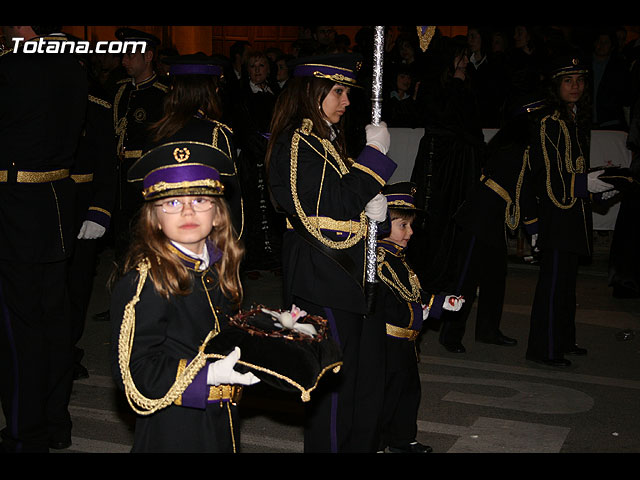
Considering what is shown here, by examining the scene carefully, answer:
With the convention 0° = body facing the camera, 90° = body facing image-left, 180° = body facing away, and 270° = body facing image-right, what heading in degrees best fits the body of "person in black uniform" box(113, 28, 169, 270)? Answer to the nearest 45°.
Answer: approximately 45°

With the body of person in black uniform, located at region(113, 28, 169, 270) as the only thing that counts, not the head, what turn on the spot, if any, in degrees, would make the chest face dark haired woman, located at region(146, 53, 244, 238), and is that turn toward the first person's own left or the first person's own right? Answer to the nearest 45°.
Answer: approximately 45° to the first person's own left

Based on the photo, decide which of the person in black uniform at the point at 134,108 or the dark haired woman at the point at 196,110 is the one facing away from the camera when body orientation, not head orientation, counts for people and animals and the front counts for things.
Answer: the dark haired woman

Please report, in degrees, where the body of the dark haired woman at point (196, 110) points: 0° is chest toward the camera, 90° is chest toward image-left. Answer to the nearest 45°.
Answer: approximately 180°

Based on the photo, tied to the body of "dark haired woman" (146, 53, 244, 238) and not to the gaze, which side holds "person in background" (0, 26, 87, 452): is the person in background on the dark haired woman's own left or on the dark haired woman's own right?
on the dark haired woman's own left

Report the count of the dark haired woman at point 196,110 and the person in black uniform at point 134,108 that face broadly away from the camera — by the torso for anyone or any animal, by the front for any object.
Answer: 1

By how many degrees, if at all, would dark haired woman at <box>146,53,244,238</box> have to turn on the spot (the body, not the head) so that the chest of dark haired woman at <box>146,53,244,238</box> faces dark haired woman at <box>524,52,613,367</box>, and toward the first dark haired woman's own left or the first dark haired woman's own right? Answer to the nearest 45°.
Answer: approximately 90° to the first dark haired woman's own right

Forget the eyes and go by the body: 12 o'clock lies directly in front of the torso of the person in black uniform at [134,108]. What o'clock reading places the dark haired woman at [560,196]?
The dark haired woman is roughly at 8 o'clock from the person in black uniform.

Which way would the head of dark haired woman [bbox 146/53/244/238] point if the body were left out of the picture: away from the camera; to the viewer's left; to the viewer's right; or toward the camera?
away from the camera
